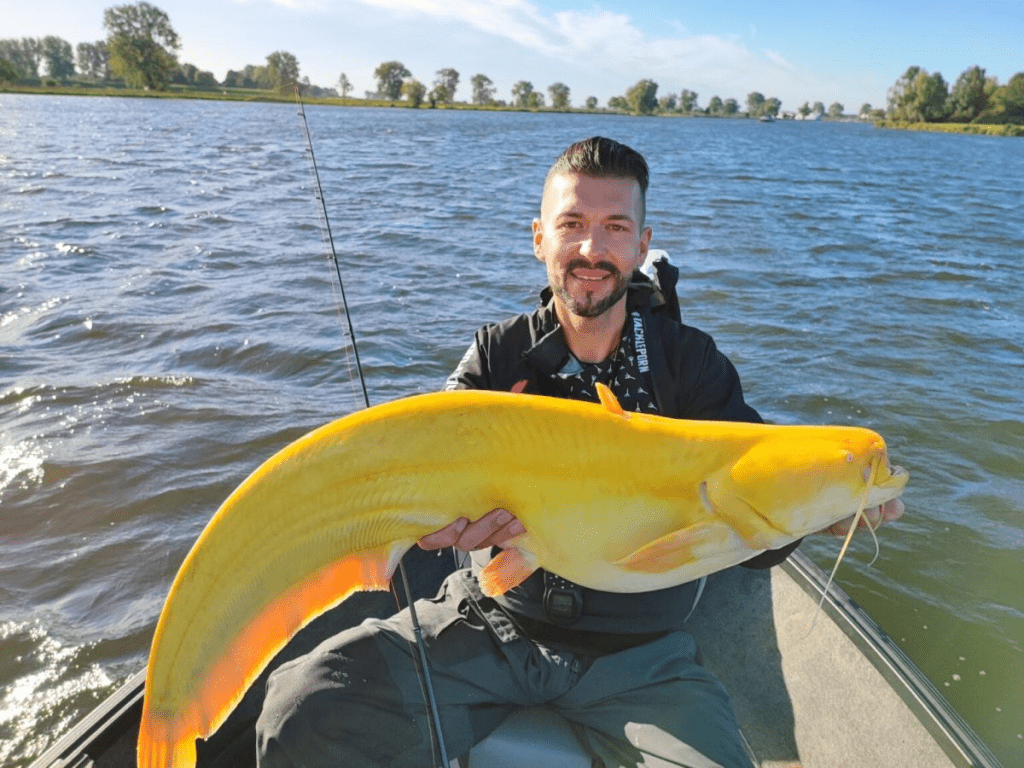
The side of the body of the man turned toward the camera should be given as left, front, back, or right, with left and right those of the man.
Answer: front

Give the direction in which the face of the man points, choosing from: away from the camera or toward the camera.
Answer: toward the camera
